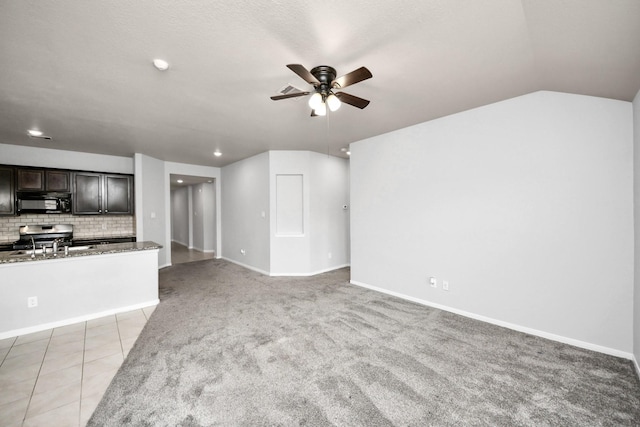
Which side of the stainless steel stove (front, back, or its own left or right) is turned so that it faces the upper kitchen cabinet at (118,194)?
left

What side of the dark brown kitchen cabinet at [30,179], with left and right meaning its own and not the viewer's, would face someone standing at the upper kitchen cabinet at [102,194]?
left

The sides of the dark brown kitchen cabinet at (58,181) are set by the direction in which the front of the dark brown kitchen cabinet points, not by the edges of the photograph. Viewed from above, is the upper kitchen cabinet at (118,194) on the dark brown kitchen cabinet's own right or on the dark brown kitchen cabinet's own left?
on the dark brown kitchen cabinet's own left

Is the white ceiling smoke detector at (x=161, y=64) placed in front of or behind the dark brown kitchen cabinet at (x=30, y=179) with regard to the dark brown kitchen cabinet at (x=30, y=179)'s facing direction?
in front

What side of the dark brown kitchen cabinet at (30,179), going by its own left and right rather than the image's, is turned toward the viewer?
front

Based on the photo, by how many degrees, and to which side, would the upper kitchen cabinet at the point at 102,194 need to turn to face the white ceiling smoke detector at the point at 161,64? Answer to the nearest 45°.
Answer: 0° — it already faces it

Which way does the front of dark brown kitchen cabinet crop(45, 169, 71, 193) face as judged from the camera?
facing the viewer

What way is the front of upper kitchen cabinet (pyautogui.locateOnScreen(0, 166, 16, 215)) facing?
toward the camera

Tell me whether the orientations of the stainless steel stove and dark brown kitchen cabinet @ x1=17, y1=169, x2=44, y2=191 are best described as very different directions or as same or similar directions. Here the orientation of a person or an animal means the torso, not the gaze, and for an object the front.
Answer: same or similar directions

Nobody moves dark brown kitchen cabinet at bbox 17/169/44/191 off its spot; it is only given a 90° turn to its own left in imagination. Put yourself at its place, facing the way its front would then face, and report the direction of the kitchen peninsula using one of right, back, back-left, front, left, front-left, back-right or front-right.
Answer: right

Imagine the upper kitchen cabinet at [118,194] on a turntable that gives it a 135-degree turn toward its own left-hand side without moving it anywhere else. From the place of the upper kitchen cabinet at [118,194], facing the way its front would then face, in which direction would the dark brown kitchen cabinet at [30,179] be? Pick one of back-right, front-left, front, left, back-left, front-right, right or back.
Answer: back-left

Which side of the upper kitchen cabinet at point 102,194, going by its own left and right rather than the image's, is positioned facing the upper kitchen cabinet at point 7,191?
right

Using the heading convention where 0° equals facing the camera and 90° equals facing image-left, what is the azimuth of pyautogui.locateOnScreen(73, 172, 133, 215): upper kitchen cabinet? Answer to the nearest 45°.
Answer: approximately 0°

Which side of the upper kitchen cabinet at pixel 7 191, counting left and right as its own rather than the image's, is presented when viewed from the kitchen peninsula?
front

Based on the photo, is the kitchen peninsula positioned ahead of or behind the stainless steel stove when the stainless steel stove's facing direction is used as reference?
ahead

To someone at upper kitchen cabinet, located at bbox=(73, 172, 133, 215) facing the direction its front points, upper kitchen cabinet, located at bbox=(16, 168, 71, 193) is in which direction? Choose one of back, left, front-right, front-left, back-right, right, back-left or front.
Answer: right

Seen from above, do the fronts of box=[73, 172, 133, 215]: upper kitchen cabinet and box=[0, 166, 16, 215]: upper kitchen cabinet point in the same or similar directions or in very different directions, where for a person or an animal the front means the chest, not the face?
same or similar directions
